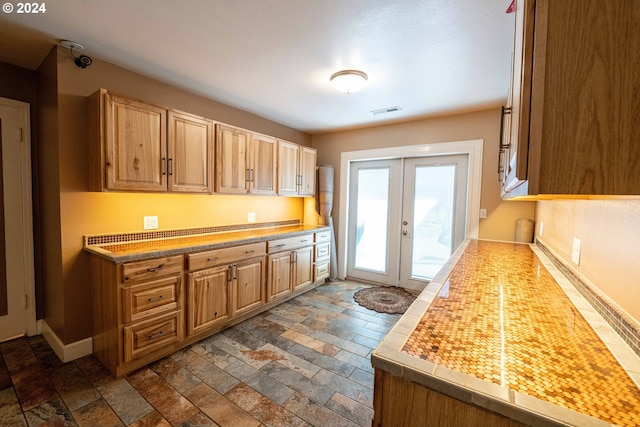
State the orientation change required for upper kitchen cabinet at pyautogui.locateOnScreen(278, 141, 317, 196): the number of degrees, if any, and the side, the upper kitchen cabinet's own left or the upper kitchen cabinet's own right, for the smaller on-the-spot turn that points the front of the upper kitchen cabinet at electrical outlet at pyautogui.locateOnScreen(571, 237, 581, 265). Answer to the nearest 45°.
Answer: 0° — it already faces it

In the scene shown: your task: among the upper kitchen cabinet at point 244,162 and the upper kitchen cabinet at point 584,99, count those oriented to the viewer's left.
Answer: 1

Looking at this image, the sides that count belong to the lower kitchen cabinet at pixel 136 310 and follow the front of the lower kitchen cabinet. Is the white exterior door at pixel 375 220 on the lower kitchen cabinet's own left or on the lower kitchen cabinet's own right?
on the lower kitchen cabinet's own left

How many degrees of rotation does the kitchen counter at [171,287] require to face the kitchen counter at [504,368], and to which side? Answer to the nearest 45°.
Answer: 0° — it already faces it

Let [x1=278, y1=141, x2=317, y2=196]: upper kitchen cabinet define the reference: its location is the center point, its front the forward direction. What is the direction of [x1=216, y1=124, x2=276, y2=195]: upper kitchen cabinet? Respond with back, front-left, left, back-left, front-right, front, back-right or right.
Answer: right

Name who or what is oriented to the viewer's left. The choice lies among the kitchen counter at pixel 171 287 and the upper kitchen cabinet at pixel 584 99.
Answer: the upper kitchen cabinet

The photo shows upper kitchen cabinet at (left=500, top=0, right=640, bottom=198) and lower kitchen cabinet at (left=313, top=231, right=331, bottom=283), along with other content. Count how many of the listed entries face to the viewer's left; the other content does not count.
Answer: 1

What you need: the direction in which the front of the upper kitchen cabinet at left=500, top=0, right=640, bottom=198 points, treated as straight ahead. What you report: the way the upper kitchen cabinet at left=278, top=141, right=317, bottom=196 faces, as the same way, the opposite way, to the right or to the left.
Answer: the opposite way

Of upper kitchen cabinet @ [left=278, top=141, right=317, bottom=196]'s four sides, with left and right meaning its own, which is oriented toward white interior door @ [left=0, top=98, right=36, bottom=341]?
right

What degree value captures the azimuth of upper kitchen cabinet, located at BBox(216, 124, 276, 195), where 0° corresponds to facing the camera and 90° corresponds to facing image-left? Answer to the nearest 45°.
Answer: approximately 315°

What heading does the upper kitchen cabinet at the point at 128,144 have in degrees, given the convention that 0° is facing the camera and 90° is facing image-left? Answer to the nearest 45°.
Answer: approximately 315°
